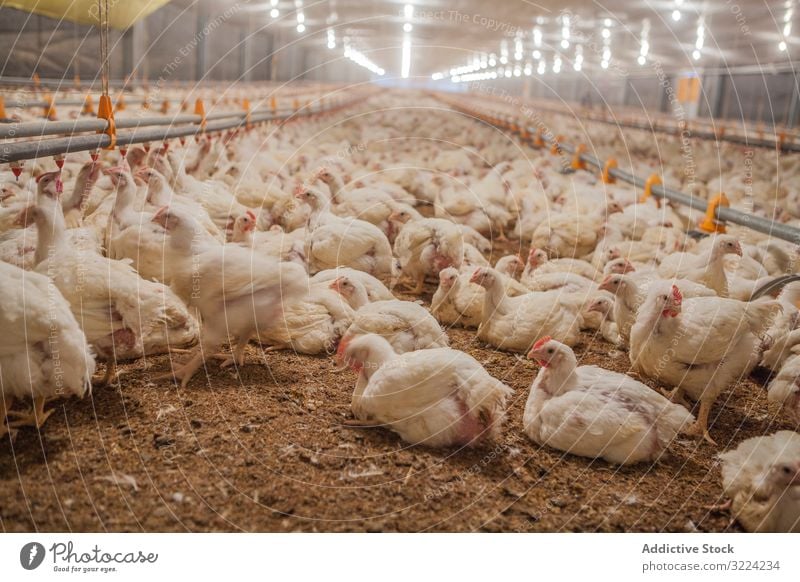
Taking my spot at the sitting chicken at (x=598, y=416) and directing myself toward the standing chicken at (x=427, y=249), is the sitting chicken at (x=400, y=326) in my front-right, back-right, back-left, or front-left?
front-left

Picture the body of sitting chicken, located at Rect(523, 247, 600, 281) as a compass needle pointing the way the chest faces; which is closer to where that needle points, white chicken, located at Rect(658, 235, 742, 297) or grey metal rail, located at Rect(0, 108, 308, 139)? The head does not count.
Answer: the grey metal rail

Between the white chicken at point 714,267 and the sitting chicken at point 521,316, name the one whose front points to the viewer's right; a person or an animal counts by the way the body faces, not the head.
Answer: the white chicken

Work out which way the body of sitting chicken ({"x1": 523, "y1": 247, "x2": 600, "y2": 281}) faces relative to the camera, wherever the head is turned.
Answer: to the viewer's left

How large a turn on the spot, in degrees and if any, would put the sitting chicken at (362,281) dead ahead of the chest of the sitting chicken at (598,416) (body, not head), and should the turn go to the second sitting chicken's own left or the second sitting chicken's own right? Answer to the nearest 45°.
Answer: approximately 45° to the second sitting chicken's own right

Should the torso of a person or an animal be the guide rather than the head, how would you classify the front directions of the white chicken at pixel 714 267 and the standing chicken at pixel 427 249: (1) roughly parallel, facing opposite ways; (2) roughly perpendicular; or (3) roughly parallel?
roughly parallel, facing opposite ways

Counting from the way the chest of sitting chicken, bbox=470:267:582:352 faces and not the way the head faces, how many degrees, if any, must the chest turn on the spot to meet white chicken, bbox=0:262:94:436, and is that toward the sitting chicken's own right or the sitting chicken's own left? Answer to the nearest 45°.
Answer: approximately 45° to the sitting chicken's own left

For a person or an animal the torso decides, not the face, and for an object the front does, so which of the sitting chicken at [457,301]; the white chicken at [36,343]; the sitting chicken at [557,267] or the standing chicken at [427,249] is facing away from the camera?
the standing chicken at [427,249]

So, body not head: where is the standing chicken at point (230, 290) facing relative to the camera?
to the viewer's left

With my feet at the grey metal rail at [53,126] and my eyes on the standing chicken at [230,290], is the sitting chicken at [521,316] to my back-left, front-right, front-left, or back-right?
front-left

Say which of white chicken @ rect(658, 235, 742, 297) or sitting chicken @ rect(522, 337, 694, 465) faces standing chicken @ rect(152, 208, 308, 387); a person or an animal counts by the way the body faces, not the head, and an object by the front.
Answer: the sitting chicken

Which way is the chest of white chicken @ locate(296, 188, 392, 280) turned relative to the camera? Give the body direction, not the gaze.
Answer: to the viewer's left

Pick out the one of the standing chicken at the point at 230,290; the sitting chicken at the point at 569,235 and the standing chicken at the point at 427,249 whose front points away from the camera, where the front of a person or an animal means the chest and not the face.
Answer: the standing chicken at the point at 427,249

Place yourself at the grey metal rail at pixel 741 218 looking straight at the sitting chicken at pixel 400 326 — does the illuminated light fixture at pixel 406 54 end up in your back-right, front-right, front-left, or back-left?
back-right
